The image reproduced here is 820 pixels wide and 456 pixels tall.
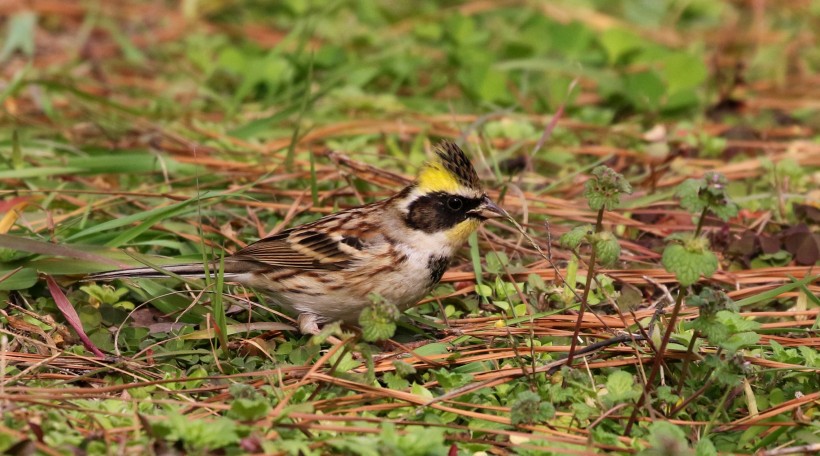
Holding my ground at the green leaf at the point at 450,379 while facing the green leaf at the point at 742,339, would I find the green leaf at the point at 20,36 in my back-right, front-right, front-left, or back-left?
back-left

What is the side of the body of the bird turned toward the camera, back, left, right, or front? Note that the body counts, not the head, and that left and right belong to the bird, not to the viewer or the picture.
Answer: right

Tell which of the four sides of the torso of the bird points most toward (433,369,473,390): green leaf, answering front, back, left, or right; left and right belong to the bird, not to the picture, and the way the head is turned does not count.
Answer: right

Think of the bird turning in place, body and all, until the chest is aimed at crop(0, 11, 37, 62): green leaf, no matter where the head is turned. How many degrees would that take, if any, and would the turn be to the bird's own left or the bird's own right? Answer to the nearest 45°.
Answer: approximately 135° to the bird's own left

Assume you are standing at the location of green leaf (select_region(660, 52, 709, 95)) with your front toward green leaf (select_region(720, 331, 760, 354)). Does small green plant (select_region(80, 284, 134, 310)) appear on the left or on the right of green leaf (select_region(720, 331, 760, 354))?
right

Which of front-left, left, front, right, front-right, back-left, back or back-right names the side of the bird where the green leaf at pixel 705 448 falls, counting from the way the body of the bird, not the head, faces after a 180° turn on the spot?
back-left

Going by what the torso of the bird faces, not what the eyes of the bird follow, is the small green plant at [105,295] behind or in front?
behind

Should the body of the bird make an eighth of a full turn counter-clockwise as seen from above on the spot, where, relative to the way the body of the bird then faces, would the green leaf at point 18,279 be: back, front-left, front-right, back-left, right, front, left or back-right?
back-left

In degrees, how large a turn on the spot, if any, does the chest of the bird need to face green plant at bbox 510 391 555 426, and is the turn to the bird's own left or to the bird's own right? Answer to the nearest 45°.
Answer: approximately 90° to the bird's own right

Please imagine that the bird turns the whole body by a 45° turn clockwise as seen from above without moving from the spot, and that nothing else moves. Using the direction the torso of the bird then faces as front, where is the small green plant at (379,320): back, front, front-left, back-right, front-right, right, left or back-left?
front-right

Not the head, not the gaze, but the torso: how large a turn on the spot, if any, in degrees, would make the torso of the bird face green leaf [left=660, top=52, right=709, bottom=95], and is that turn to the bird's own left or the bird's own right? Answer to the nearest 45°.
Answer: approximately 45° to the bird's own left
